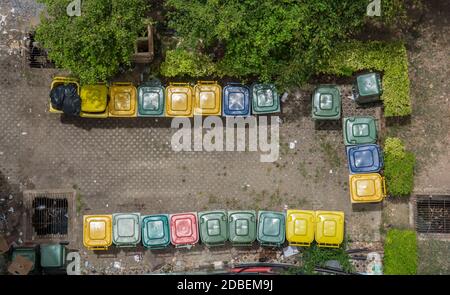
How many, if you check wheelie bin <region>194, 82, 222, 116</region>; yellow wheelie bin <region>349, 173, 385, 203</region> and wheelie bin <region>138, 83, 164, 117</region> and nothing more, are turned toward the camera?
2

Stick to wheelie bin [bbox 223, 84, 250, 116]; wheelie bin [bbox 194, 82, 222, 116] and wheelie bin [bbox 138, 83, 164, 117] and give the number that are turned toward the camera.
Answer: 3

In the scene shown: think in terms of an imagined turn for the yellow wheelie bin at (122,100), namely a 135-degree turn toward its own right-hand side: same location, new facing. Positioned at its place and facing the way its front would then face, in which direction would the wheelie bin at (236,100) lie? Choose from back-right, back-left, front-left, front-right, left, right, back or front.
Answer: back-right

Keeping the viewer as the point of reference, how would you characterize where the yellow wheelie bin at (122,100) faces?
facing the viewer

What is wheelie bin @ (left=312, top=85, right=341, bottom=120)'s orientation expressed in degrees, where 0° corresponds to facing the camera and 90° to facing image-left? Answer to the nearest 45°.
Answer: approximately 0°

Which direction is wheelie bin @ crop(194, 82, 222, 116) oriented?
toward the camera

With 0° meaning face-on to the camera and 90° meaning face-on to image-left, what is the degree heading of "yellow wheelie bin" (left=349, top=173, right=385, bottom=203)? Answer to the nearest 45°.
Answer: approximately 90°

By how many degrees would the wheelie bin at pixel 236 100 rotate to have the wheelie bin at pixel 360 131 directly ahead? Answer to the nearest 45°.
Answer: approximately 90° to its left

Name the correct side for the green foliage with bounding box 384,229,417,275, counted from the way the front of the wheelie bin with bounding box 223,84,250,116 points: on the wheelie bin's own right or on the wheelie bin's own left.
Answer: on the wheelie bin's own left

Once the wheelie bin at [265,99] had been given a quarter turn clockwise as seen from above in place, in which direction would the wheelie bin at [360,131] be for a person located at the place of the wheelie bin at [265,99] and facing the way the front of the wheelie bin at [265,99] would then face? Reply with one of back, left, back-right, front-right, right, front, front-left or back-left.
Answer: back

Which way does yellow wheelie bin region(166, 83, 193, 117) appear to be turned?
toward the camera

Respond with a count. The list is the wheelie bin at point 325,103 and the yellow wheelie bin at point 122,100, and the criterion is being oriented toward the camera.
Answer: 2

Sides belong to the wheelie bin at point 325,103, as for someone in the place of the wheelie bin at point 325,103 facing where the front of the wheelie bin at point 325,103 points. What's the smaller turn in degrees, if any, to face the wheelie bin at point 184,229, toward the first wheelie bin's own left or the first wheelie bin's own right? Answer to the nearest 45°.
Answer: approximately 90° to the first wheelie bin's own right

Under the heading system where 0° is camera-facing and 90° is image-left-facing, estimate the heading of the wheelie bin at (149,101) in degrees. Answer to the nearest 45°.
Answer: approximately 0°

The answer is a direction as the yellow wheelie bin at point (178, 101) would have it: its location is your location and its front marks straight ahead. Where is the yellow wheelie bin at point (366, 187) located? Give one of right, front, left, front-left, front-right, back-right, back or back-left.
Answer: left
